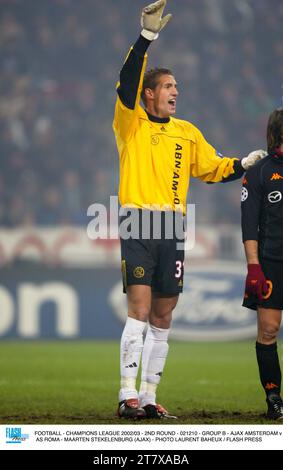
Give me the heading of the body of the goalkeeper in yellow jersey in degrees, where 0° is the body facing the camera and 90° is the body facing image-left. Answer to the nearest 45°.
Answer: approximately 315°
